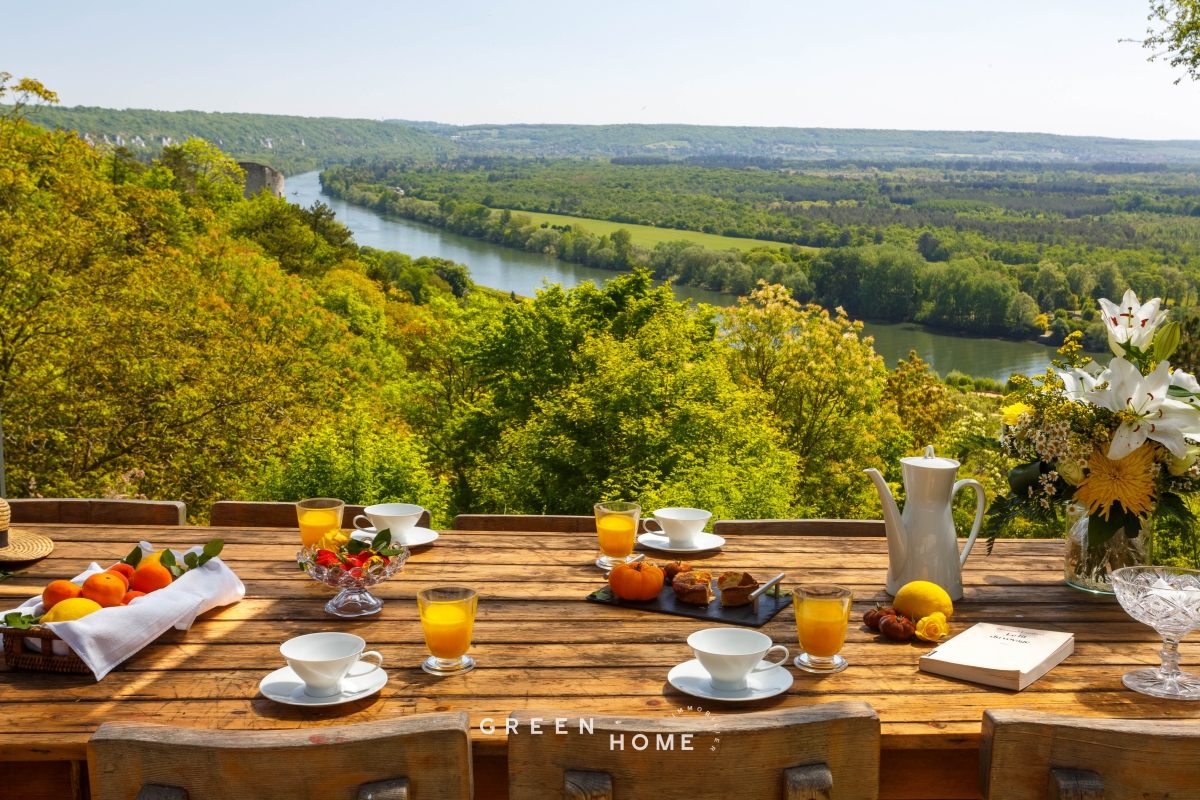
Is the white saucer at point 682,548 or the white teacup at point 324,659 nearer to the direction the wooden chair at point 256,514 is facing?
the white teacup

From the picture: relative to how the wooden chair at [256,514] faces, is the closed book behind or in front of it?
in front

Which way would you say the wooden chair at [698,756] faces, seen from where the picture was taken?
facing away from the viewer

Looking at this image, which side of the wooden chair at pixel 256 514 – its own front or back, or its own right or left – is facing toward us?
front

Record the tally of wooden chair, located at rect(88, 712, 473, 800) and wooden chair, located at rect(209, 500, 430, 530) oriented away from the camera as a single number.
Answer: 1

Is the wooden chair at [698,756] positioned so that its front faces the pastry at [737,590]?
yes

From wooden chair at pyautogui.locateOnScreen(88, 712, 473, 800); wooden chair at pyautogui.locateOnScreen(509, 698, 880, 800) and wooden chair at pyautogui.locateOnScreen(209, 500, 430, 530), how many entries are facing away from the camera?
2

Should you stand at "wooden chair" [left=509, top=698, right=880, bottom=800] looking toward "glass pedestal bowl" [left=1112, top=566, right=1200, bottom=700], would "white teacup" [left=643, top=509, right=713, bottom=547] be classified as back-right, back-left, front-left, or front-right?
front-left

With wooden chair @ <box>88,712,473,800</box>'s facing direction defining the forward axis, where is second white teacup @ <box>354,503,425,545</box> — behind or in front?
in front

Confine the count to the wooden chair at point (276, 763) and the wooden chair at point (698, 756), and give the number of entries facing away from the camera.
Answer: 2

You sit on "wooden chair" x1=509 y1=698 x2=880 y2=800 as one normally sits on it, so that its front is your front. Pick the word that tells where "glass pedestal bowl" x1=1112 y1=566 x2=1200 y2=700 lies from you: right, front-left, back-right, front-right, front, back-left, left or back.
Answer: front-right

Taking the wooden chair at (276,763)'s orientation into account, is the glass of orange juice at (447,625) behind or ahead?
ahead

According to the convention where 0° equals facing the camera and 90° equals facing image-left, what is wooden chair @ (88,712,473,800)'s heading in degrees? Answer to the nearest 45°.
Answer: approximately 180°

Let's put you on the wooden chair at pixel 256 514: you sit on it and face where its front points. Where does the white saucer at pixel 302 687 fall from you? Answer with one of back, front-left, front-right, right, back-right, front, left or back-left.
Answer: front

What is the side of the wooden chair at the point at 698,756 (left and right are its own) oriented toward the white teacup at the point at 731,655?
front
